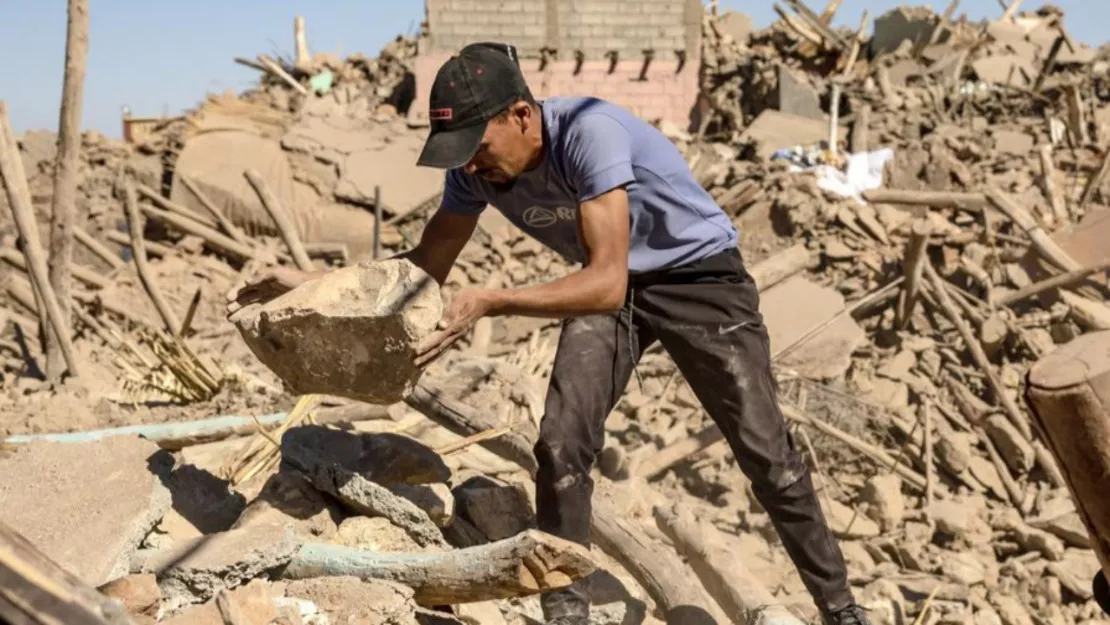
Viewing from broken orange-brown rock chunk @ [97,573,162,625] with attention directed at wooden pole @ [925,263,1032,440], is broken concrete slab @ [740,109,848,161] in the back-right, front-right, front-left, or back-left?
front-left

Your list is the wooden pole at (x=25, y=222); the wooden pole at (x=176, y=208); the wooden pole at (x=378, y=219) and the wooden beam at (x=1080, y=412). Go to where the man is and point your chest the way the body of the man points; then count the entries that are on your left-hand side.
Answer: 1

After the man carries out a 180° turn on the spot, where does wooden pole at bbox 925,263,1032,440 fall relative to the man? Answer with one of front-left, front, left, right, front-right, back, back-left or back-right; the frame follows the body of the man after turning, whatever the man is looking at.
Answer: front

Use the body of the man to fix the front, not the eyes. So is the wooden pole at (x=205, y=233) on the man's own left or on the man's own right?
on the man's own right

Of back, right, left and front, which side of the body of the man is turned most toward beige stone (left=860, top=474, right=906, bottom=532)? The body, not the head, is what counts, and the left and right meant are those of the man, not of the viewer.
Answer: back

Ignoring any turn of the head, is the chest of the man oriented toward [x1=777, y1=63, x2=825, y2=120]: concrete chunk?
no

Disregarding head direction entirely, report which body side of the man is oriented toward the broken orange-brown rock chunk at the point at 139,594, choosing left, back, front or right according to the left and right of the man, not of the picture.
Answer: front

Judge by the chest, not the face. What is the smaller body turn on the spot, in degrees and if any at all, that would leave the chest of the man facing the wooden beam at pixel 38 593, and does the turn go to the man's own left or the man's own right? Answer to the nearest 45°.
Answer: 0° — they already face it

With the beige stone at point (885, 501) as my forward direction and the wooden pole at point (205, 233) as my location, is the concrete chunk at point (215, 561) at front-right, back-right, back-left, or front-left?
front-right

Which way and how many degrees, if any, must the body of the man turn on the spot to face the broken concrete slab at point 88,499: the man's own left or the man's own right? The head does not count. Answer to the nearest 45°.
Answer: approximately 45° to the man's own right

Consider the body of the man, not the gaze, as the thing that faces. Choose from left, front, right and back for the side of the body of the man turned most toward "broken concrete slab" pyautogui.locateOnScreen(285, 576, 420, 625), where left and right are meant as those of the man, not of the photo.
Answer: front

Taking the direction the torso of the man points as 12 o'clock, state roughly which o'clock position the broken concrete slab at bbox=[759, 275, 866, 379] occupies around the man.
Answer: The broken concrete slab is roughly at 5 o'clock from the man.

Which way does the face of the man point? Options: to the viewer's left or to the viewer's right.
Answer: to the viewer's left

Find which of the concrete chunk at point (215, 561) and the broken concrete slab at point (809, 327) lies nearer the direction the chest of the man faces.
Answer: the concrete chunk

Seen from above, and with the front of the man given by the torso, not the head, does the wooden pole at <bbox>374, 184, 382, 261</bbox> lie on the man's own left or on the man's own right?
on the man's own right

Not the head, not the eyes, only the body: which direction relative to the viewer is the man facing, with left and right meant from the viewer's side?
facing the viewer and to the left of the viewer

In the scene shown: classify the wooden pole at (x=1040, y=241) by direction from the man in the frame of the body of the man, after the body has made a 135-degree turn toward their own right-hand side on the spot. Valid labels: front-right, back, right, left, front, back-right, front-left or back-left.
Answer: front-right

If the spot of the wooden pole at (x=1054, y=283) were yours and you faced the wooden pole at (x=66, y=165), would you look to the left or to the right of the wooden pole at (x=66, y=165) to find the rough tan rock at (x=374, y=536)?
left

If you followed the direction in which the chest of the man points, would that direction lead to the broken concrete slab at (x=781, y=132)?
no
